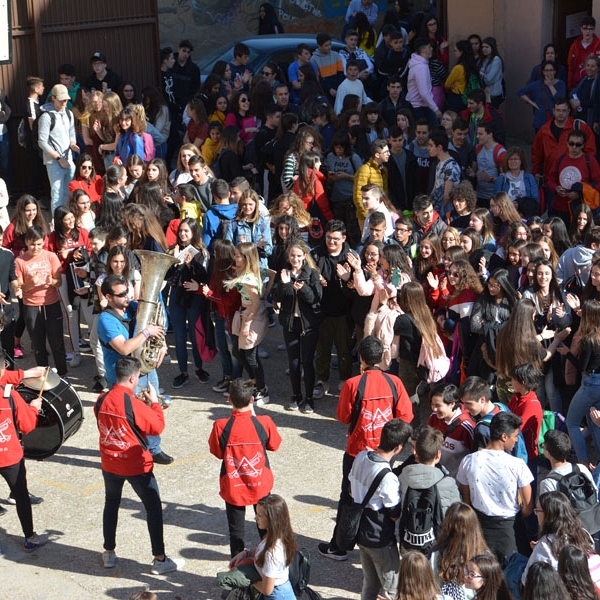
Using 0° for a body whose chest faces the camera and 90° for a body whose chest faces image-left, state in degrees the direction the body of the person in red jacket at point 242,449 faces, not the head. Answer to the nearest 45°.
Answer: approximately 180°

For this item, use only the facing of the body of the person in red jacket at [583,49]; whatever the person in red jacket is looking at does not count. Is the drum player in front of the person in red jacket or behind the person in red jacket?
in front

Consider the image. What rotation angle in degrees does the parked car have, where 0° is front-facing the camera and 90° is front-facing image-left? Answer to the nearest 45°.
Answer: approximately 90°

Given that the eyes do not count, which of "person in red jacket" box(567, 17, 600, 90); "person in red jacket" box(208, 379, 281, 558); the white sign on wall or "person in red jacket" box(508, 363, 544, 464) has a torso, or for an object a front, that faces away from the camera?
"person in red jacket" box(208, 379, 281, 558)

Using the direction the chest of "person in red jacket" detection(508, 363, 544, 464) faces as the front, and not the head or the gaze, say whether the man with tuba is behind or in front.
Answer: in front

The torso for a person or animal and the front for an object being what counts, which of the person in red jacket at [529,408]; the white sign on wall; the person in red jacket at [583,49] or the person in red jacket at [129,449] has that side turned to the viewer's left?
the person in red jacket at [529,408]

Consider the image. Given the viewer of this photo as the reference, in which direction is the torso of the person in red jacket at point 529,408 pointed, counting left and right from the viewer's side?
facing to the left of the viewer

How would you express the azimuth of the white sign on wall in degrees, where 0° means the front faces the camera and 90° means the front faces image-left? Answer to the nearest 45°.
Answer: approximately 0°

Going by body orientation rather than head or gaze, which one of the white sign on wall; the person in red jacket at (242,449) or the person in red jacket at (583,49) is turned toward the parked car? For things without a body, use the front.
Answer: the person in red jacket at (242,449)

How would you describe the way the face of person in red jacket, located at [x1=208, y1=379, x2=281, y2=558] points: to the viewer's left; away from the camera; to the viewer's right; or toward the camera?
away from the camera

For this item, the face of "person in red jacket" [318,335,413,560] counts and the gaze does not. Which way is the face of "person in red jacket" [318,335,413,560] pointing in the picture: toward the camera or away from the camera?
away from the camera

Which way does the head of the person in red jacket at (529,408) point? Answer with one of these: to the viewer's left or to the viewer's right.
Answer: to the viewer's left

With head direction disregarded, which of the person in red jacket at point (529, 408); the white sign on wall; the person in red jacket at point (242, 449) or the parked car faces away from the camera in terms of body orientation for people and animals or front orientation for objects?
the person in red jacket at point (242, 449)

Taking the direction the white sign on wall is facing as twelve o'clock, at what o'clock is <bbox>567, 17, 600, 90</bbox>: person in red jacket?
The person in red jacket is roughly at 8 o'clock from the white sign on wall.

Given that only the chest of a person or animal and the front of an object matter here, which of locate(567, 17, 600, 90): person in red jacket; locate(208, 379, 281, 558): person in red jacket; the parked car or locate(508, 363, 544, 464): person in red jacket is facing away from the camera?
locate(208, 379, 281, 558): person in red jacket

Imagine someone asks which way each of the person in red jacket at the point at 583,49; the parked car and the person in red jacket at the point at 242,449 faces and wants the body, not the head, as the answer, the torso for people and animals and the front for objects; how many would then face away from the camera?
1
